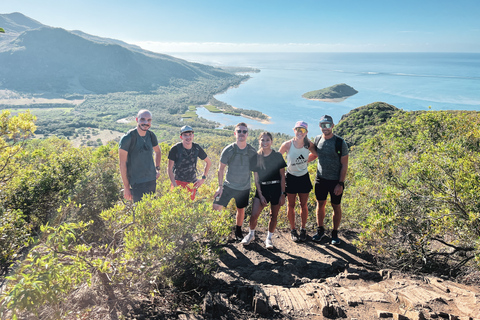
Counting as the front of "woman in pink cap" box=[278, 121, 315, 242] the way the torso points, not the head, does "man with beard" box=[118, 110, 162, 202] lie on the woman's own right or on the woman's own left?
on the woman's own right

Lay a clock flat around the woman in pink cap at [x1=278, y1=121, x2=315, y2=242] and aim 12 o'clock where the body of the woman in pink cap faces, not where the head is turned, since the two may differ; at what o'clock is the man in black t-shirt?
The man in black t-shirt is roughly at 3 o'clock from the woman in pink cap.

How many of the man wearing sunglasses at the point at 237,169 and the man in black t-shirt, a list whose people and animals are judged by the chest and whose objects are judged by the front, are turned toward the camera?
2

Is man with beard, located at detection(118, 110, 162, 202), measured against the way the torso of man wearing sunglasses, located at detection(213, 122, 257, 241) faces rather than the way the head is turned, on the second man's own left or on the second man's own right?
on the second man's own right

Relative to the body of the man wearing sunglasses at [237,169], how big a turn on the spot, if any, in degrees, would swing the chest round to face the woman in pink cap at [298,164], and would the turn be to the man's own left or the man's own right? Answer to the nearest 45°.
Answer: approximately 90° to the man's own left

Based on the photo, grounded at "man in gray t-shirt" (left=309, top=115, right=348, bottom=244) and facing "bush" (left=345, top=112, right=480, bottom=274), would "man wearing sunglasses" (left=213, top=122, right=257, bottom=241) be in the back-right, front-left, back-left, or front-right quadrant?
back-right

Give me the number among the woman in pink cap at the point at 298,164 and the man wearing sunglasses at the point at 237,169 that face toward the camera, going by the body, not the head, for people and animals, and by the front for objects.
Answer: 2

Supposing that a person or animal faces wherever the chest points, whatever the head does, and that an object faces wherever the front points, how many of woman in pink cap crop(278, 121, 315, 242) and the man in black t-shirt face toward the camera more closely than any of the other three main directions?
2

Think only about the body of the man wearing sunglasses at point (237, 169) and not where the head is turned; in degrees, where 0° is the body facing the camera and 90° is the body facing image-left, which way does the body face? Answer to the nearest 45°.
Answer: approximately 0°

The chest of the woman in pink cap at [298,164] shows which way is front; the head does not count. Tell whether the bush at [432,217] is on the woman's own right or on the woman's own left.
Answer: on the woman's own left
